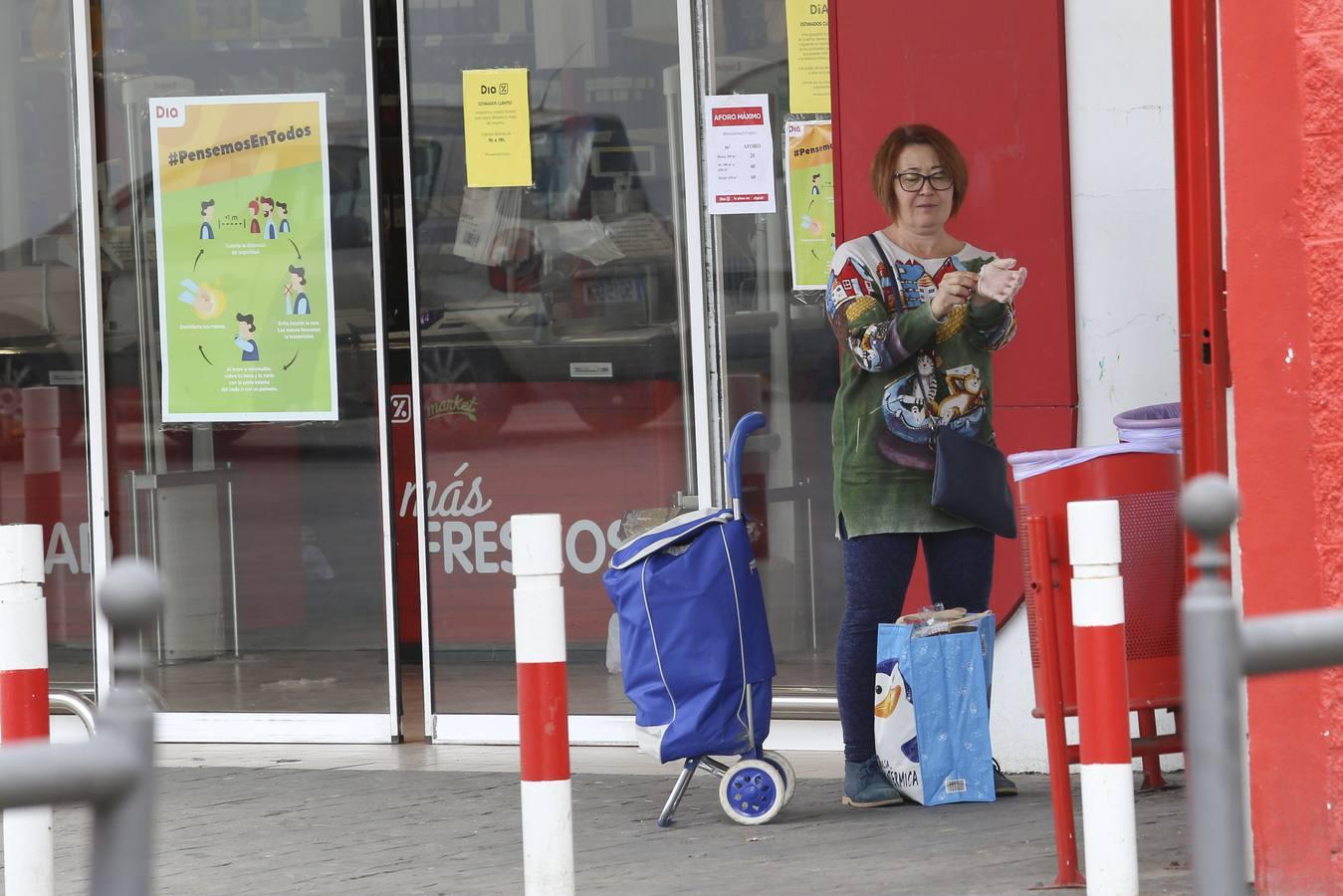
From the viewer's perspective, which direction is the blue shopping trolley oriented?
to the viewer's left

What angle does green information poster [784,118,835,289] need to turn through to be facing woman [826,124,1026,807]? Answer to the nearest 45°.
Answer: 0° — it already faces them

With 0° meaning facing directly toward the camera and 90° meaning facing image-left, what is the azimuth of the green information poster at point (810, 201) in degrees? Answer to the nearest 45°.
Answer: approximately 0°

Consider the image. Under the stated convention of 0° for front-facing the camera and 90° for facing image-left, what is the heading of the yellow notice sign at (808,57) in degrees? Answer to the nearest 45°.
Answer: approximately 0°

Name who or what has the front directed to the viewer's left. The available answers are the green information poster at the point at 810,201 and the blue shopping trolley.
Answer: the blue shopping trolley

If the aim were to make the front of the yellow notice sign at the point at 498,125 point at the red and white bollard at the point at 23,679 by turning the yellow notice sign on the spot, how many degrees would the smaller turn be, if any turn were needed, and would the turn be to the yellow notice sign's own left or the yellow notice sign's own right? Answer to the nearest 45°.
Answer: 0° — it already faces it

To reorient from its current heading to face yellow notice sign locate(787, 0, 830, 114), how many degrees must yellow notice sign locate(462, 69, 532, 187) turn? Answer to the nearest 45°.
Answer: approximately 45° to its left

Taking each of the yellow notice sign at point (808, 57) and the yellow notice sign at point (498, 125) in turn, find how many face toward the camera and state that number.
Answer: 2

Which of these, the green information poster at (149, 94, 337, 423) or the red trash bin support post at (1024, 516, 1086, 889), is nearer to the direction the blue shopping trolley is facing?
the green information poster
